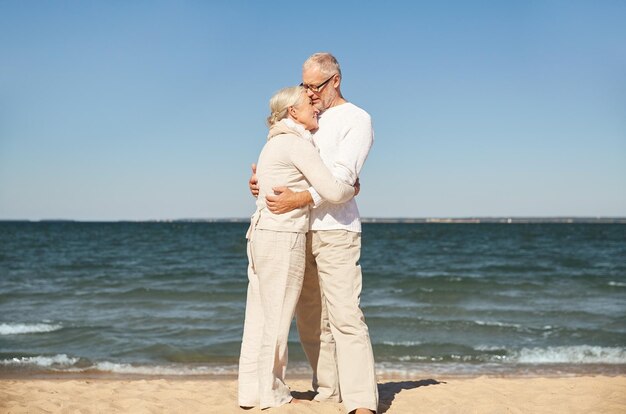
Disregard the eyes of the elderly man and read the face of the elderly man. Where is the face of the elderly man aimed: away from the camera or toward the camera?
toward the camera

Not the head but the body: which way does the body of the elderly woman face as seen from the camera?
to the viewer's right
